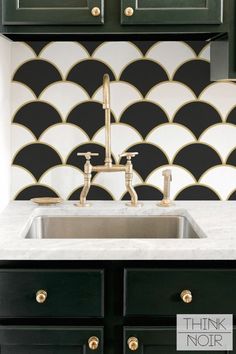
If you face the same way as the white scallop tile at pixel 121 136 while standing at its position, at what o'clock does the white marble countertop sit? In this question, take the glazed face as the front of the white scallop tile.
The white marble countertop is roughly at 12 o'clock from the white scallop tile.

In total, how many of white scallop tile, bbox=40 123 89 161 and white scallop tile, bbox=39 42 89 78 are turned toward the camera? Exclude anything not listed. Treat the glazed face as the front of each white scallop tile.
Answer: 2

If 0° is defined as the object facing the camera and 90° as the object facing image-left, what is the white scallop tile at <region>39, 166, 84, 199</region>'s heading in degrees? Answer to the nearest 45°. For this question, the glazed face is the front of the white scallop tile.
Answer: approximately 0°

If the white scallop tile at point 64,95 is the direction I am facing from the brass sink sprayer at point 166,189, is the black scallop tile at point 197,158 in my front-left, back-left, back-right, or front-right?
back-right

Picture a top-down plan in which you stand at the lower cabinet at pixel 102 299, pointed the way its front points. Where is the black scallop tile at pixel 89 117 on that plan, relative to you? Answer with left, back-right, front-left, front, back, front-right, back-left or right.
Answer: back

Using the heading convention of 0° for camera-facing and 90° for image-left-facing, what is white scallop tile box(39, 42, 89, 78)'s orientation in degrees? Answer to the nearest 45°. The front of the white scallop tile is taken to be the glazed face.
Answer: approximately 0°
